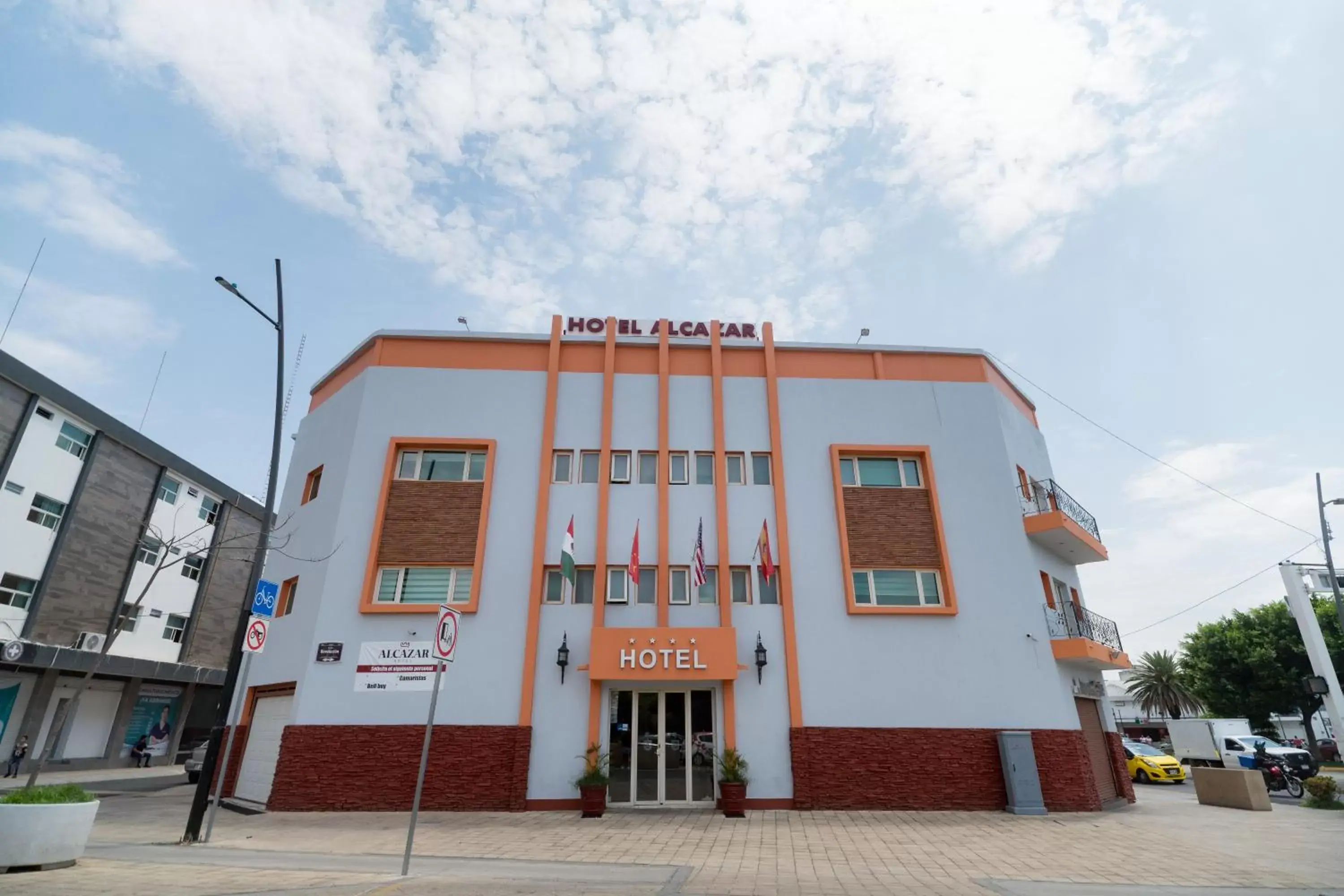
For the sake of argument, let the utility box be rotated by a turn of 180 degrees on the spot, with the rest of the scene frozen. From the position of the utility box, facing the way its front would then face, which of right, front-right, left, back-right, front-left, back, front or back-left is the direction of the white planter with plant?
back-left

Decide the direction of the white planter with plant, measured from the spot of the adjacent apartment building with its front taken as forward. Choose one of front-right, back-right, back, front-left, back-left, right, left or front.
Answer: front-right

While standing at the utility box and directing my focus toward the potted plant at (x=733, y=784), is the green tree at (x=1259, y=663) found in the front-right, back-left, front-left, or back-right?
back-right

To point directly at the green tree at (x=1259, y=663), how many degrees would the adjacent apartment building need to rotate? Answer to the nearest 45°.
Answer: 0° — it already faces it

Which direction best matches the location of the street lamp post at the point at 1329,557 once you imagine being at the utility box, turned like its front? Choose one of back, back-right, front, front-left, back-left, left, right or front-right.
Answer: back-left

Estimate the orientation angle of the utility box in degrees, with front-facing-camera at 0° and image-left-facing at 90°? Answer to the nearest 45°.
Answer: approximately 0°

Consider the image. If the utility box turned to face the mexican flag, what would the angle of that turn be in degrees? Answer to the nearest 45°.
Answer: approximately 45° to its right

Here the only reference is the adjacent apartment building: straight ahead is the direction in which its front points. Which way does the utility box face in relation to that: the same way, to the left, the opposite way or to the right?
to the right

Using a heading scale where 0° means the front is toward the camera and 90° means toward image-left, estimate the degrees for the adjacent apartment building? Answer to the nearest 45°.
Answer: approximately 315°

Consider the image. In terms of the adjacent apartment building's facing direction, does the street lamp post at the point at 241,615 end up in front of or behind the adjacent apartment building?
in front

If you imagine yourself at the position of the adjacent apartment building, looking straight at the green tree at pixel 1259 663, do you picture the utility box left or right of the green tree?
right
